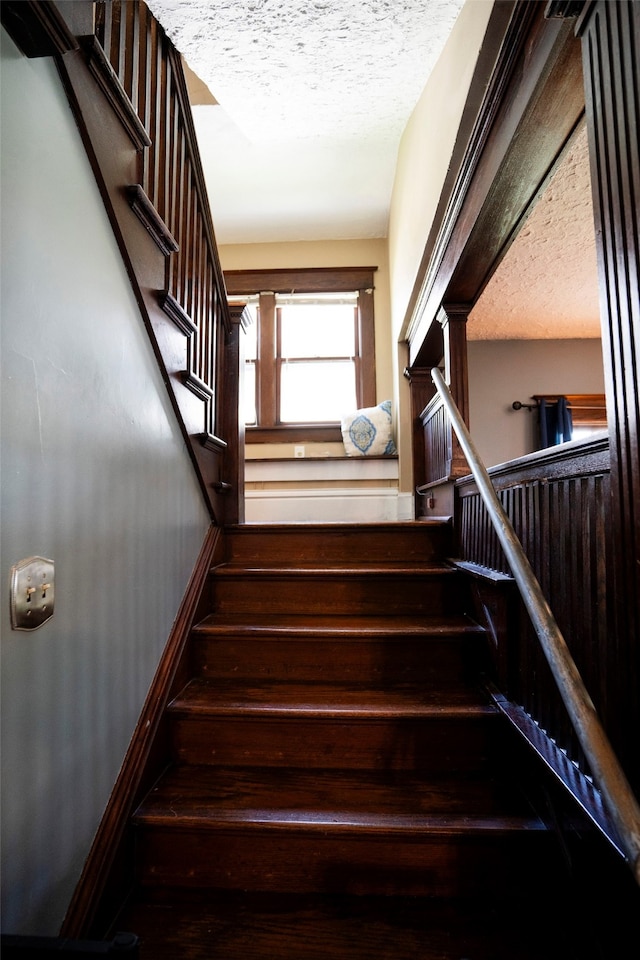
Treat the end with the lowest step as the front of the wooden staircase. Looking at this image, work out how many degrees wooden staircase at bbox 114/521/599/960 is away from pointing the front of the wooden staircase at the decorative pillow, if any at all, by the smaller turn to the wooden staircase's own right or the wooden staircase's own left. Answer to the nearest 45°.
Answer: approximately 180°

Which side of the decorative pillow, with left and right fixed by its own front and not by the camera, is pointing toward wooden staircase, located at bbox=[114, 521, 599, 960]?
front

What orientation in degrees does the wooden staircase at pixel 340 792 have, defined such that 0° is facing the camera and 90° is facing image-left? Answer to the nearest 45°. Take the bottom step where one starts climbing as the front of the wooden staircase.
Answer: approximately 0°

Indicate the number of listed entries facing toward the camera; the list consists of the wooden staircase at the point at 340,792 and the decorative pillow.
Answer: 2

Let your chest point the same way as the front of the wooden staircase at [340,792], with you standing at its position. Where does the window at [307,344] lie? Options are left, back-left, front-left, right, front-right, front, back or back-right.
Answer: back

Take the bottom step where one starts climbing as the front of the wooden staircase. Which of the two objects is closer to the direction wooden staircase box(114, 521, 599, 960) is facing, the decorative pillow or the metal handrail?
the metal handrail

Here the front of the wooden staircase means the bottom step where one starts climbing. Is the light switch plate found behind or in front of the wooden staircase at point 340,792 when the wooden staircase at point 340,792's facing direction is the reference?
in front

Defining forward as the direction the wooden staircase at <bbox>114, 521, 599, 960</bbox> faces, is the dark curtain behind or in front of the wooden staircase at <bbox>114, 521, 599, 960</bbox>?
behind

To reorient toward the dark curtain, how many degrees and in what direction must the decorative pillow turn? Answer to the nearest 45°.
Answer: approximately 90° to its left

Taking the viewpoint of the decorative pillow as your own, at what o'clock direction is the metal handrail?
The metal handrail is roughly at 12 o'clock from the decorative pillow.
